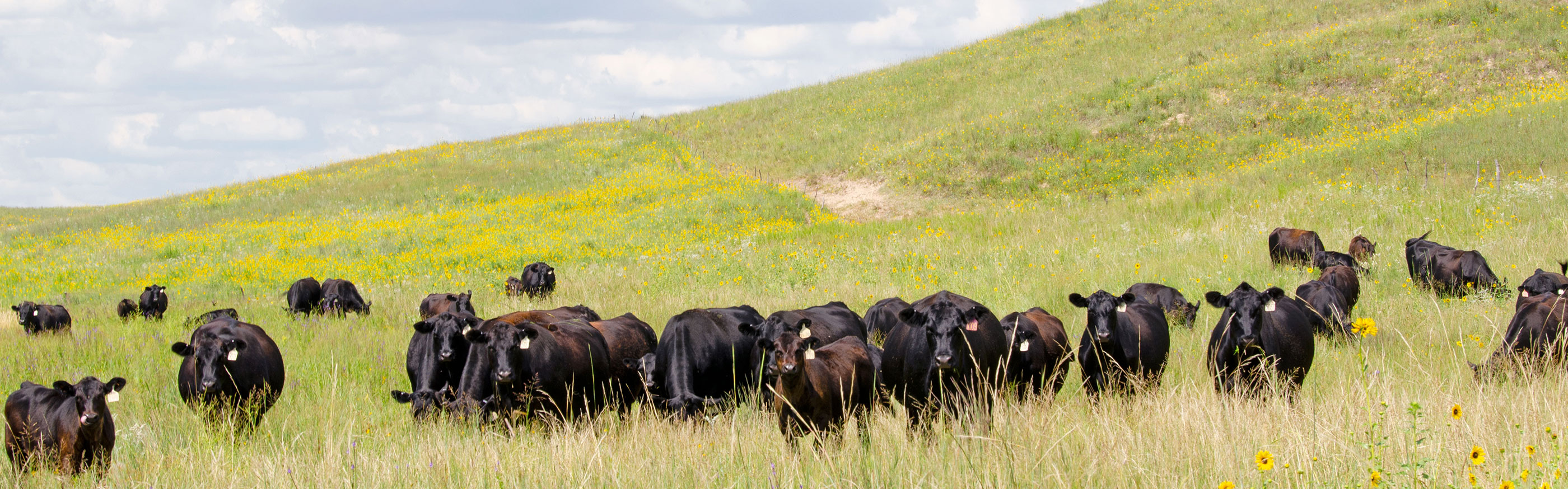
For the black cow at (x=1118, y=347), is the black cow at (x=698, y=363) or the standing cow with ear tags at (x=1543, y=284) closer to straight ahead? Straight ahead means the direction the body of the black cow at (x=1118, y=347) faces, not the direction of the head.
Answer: the black cow

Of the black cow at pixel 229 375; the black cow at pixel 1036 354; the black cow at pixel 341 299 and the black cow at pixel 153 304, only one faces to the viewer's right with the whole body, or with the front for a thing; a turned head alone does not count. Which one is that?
the black cow at pixel 341 299

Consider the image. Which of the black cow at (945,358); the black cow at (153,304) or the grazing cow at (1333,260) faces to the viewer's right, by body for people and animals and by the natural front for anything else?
the grazing cow

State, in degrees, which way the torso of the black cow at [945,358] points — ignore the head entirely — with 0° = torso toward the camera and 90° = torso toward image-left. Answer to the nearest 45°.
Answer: approximately 0°

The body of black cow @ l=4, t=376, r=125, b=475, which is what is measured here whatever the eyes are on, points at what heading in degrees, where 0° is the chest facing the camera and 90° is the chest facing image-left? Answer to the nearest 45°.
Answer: approximately 315°

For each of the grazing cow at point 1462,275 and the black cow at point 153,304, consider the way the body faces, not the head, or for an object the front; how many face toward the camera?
1

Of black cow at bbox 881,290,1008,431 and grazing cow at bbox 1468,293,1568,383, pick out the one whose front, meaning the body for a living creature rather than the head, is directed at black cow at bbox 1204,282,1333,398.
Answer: the grazing cow

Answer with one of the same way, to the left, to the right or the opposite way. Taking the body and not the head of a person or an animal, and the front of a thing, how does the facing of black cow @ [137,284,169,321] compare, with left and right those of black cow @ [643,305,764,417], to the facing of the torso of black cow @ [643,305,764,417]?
to the left

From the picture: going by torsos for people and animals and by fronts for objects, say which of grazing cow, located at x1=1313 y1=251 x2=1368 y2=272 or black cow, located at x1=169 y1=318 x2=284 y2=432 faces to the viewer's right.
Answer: the grazing cow

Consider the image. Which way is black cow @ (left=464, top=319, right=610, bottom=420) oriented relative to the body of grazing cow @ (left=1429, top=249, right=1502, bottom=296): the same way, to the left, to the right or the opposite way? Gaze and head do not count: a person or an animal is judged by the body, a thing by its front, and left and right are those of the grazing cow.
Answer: to the right

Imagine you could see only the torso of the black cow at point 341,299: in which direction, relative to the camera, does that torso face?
to the viewer's right

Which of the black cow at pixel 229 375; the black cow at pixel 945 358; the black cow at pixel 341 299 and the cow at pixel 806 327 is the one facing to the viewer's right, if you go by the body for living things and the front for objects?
the black cow at pixel 341 299

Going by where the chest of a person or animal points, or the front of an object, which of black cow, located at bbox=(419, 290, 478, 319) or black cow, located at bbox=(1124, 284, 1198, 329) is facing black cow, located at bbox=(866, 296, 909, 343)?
black cow, located at bbox=(419, 290, 478, 319)
